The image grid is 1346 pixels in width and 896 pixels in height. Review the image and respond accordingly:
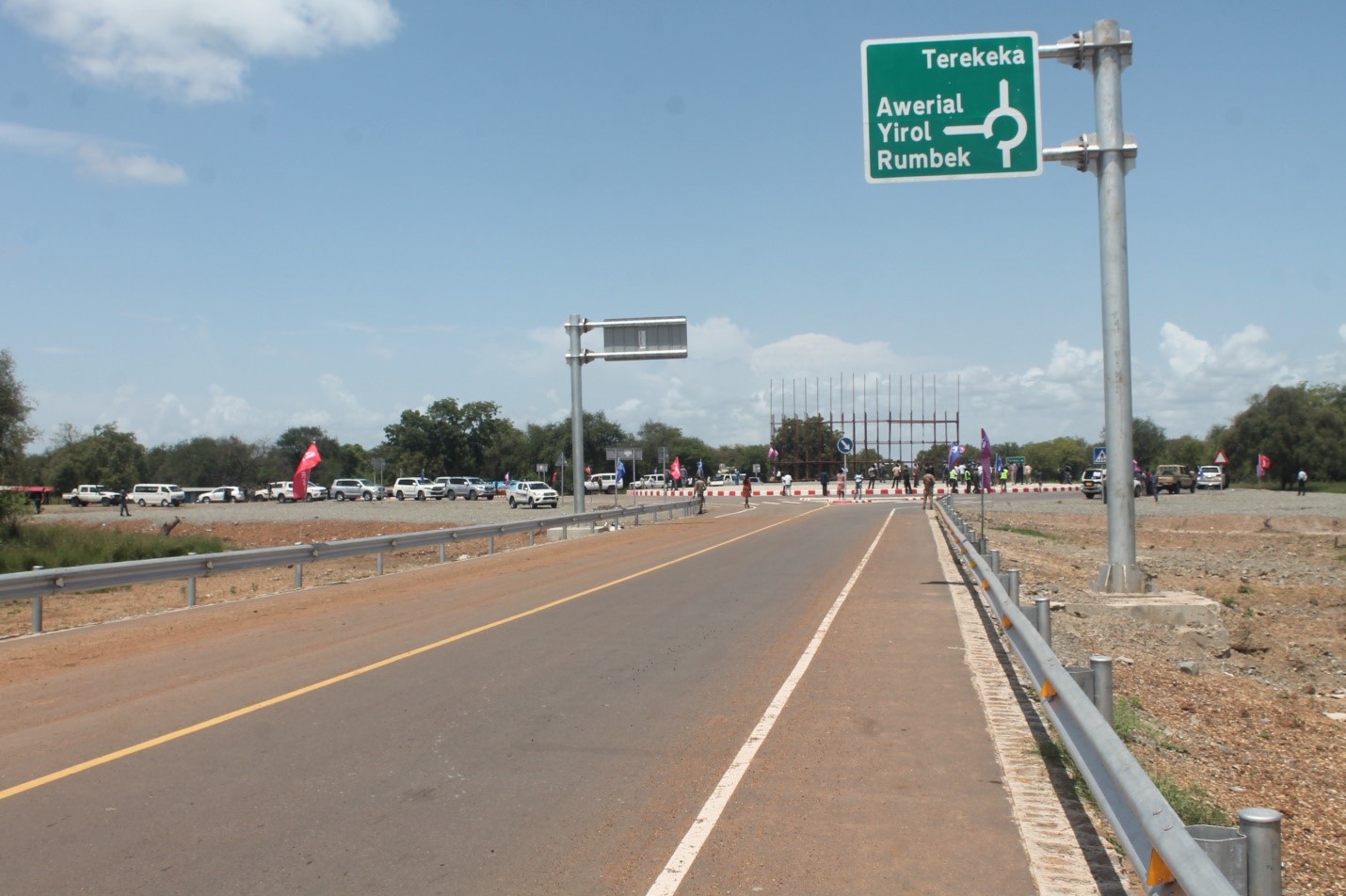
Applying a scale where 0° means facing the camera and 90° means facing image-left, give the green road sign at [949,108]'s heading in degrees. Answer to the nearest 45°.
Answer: approximately 0°

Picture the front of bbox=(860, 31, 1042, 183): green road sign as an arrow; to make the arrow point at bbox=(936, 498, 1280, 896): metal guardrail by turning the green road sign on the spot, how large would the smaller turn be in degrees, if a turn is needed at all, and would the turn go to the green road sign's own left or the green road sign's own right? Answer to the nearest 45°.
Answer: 0° — it already faces it

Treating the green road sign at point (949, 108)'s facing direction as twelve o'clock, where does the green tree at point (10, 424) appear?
The green tree is roughly at 4 o'clock from the green road sign.

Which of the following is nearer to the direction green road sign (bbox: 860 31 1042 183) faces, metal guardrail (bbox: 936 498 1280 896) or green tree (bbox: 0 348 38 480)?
the metal guardrail

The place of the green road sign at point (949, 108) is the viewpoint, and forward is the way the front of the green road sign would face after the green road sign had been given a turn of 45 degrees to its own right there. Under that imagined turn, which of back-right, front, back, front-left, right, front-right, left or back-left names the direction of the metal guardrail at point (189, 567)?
front-right

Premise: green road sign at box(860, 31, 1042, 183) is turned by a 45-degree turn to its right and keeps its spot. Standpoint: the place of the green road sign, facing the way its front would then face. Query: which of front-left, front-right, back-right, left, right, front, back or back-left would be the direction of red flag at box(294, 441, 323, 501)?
right
